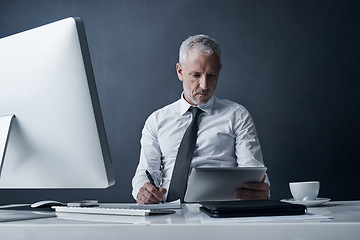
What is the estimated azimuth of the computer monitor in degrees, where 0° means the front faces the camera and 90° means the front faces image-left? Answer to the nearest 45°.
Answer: approximately 225°

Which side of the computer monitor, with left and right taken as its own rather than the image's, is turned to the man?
front

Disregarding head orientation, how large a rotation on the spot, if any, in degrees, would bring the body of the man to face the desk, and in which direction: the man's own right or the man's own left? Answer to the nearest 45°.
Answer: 0° — they already face it

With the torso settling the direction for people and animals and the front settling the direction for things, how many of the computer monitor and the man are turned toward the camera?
1

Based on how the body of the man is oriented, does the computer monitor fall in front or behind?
in front

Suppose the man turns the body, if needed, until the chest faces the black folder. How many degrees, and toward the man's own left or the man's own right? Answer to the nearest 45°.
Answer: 0° — they already face it

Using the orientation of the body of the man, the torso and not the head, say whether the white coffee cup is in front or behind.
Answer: in front
